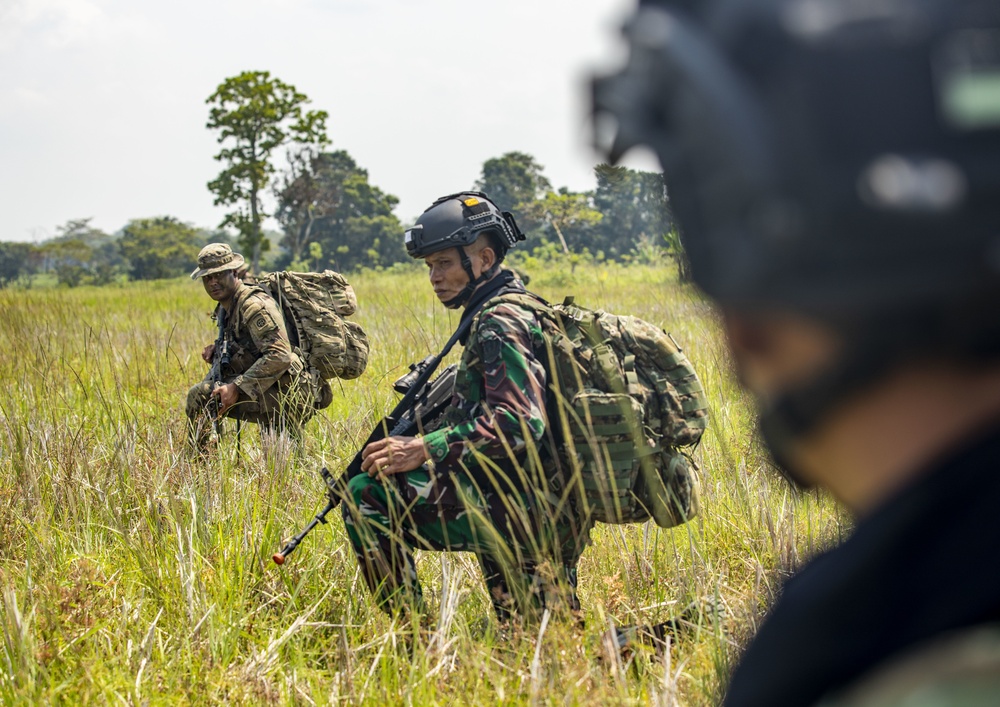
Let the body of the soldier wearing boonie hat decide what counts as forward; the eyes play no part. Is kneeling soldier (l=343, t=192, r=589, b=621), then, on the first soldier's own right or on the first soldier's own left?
on the first soldier's own left

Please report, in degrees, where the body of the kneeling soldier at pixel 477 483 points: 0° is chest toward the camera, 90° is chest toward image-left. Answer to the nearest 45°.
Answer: approximately 90°

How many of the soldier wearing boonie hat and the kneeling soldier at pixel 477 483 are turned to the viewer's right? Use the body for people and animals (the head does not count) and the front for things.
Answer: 0

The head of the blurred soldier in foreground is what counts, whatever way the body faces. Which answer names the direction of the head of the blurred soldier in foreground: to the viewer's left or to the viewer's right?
to the viewer's left

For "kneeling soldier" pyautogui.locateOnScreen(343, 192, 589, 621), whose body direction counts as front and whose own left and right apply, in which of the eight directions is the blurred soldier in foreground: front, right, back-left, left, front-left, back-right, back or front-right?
left

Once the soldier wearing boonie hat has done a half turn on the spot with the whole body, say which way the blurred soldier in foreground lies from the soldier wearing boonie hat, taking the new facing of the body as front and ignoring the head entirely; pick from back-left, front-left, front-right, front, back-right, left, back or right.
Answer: back-right

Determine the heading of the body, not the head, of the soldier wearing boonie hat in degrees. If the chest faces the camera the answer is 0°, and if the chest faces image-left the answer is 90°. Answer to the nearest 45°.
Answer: approximately 45°
